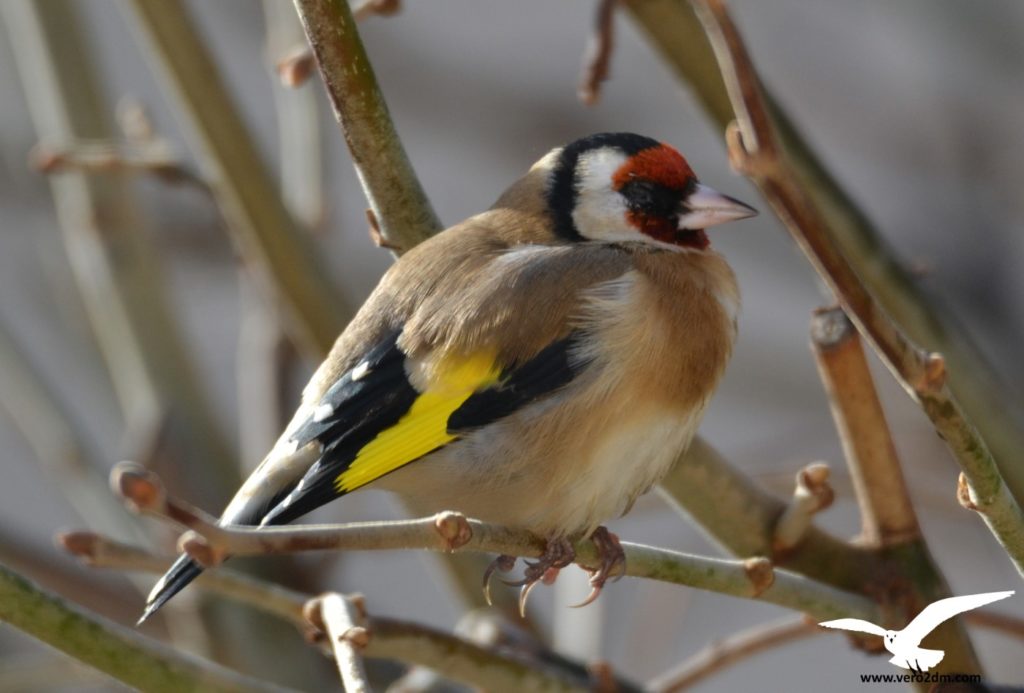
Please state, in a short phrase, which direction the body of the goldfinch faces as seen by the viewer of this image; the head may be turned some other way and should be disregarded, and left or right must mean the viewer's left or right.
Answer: facing to the right of the viewer
